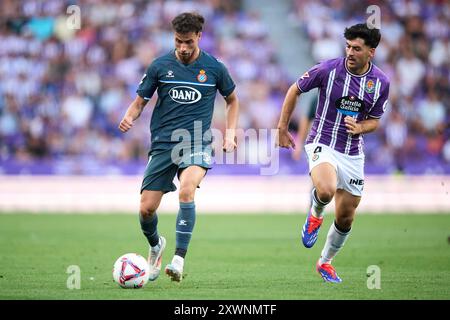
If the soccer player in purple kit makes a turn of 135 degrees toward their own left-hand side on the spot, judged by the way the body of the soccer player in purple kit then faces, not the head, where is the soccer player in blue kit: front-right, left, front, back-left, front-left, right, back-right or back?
back-left

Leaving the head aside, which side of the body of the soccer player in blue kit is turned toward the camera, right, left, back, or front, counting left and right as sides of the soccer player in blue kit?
front

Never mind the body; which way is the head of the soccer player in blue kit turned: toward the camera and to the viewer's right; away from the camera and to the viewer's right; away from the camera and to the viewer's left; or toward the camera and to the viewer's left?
toward the camera and to the viewer's left

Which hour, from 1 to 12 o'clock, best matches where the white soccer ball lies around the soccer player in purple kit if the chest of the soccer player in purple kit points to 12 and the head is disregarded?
The white soccer ball is roughly at 2 o'clock from the soccer player in purple kit.

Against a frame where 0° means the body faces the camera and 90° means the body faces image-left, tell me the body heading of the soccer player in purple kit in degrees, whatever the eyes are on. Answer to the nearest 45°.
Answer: approximately 0°
